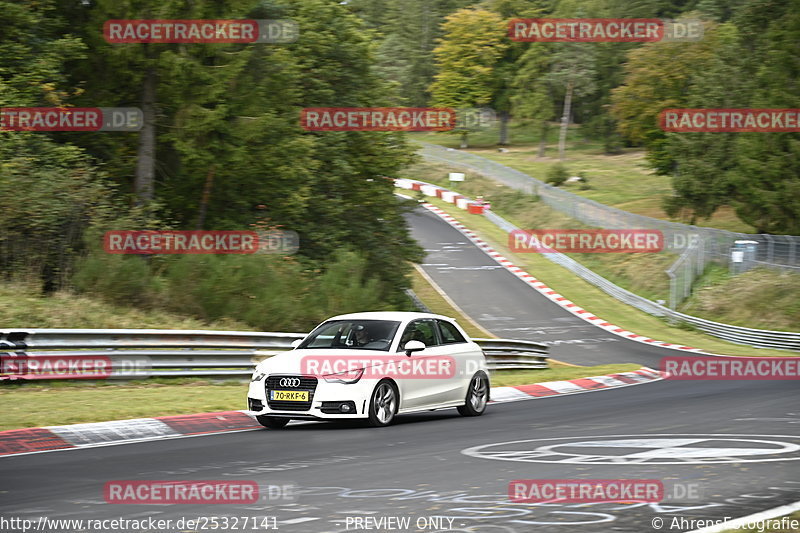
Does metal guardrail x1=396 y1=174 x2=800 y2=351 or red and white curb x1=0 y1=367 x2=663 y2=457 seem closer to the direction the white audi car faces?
the red and white curb

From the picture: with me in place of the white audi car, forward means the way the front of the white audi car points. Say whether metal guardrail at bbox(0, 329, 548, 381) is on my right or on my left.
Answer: on my right

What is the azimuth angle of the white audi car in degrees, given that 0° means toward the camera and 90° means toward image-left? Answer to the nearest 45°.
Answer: approximately 45°

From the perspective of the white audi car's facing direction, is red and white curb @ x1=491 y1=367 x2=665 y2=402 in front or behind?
behind

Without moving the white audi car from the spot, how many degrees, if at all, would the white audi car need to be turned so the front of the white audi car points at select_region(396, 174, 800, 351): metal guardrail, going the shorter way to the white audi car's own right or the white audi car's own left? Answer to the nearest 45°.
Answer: approximately 180°

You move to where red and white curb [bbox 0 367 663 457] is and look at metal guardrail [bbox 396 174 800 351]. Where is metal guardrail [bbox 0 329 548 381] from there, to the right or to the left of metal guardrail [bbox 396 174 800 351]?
left

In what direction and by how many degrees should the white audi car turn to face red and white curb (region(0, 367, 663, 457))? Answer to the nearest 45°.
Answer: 0° — it already faces it

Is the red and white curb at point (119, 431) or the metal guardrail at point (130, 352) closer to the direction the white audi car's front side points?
the red and white curb
